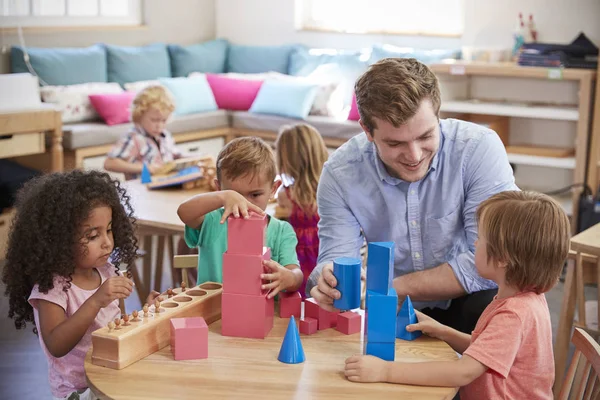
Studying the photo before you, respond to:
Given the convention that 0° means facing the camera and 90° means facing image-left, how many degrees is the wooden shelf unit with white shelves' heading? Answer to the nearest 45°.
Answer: approximately 45°

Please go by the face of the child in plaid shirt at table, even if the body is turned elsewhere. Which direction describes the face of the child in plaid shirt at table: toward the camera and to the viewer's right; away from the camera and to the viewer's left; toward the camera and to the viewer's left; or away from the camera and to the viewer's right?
toward the camera and to the viewer's right

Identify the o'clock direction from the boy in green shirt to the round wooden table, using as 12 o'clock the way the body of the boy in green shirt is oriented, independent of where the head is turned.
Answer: The round wooden table is roughly at 12 o'clock from the boy in green shirt.

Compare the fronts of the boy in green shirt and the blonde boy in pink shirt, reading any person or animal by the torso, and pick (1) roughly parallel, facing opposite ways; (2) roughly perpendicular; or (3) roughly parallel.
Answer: roughly perpendicular

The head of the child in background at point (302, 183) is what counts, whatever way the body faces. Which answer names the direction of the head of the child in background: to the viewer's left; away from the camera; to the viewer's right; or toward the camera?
away from the camera

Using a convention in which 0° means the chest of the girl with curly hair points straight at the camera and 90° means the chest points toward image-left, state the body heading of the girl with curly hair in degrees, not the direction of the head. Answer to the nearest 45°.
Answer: approximately 315°

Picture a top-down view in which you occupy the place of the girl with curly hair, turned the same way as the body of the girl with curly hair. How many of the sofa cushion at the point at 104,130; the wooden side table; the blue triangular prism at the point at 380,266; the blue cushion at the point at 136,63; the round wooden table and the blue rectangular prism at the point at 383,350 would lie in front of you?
3

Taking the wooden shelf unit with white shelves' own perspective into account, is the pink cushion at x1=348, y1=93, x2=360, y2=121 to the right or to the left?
on its right

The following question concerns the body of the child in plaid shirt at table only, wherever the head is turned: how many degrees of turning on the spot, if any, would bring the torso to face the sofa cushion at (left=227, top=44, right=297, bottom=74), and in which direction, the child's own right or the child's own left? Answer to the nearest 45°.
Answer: approximately 135° to the child's own left
